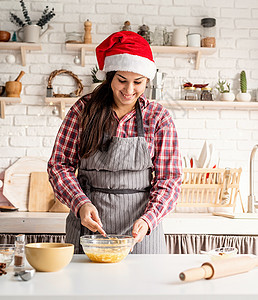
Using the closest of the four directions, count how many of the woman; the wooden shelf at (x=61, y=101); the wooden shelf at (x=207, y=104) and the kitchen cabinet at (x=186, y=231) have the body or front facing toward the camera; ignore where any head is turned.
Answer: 4

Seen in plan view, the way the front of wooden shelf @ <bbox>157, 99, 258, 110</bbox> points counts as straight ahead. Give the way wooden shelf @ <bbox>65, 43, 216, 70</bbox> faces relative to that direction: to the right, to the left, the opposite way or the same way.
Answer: the same way

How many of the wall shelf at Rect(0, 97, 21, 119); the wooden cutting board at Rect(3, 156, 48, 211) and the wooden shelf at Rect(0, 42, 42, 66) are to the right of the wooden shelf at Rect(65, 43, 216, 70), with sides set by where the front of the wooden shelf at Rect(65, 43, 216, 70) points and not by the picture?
3

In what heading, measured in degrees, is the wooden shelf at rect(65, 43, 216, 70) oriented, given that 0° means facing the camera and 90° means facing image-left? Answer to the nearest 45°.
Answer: approximately 0°

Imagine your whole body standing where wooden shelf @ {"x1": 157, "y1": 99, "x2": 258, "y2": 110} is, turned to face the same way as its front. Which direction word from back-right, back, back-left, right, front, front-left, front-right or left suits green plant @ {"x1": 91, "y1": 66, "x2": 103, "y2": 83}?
right

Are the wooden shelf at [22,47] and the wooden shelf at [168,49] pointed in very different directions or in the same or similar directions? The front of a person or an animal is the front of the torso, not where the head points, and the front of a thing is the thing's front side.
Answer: same or similar directions

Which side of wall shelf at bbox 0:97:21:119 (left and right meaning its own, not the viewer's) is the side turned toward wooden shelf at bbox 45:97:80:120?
left

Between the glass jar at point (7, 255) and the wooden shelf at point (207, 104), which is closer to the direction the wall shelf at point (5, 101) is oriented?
the glass jar

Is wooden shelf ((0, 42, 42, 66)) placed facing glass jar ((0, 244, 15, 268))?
yes

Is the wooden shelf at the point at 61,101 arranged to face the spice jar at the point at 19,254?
yes

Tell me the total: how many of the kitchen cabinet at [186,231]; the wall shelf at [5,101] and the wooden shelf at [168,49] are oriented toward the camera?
3

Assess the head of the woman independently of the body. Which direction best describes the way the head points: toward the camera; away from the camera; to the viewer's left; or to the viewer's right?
toward the camera

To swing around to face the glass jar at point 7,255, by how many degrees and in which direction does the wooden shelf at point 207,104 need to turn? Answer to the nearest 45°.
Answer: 0° — it already faces it

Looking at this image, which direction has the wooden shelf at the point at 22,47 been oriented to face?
toward the camera

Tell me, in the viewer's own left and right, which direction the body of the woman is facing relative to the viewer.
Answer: facing the viewer

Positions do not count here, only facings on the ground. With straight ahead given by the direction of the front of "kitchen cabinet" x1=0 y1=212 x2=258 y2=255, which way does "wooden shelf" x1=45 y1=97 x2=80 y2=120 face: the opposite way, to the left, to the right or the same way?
the same way

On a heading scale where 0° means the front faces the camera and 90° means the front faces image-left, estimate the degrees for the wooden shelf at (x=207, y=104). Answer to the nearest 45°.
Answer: approximately 0°
